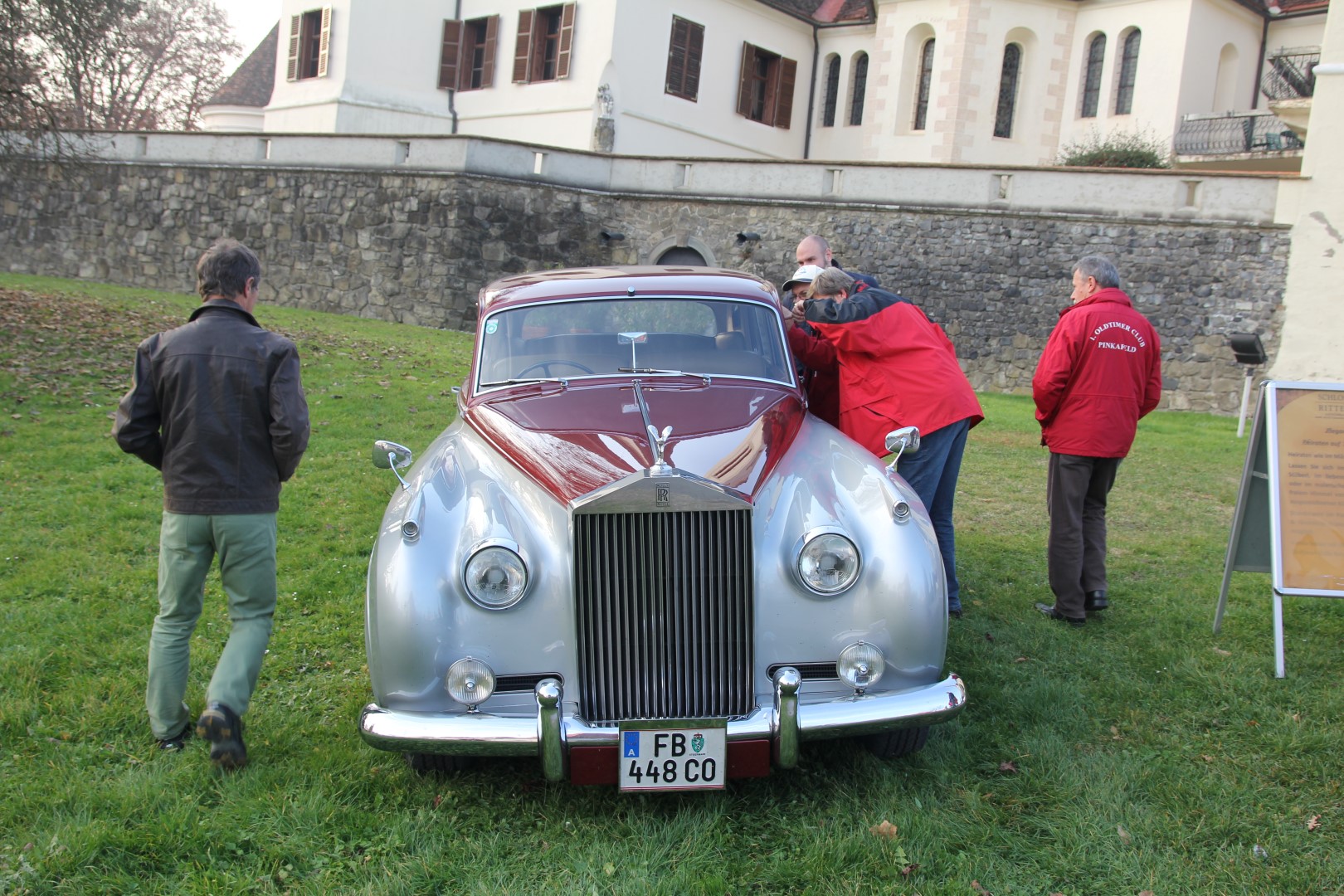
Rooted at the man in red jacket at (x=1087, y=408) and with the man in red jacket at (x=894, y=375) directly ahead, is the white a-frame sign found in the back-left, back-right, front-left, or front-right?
back-left

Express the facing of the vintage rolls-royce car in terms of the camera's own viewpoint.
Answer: facing the viewer

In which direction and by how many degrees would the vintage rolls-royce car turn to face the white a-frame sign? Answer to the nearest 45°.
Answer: approximately 135° to its left

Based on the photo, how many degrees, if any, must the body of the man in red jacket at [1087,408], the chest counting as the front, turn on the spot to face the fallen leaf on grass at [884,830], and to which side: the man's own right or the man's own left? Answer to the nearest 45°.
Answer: approximately 135° to the man's own left

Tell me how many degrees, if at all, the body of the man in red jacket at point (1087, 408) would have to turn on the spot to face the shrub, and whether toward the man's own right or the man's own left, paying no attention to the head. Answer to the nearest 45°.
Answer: approximately 45° to the man's own right

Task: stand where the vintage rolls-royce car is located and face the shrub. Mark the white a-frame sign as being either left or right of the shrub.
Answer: right

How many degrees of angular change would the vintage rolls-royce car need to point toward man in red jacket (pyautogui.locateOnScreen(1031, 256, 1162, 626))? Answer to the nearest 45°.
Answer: approximately 135° to its left

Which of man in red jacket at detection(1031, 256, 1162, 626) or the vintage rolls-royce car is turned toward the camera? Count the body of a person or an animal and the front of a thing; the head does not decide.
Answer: the vintage rolls-royce car

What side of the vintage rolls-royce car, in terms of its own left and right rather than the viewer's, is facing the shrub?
back

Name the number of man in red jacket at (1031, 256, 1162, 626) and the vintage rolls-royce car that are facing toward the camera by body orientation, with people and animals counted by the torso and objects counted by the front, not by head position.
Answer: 1

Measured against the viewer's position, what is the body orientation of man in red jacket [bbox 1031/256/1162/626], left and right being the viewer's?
facing away from the viewer and to the left of the viewer
